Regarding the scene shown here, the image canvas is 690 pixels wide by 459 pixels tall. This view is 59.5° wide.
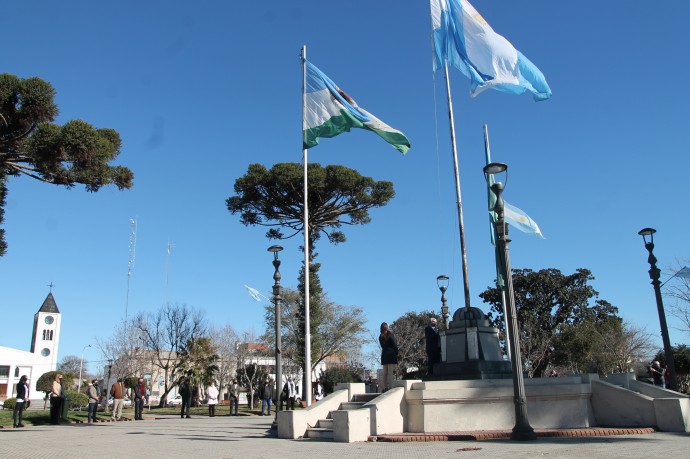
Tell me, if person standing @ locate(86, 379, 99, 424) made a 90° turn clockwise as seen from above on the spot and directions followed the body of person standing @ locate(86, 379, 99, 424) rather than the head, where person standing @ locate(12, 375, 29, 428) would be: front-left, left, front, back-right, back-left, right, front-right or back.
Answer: front-right

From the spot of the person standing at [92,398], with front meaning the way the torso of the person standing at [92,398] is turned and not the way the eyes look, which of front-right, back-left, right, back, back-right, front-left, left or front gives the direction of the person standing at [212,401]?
front-left

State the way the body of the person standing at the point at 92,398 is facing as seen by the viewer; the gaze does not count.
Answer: to the viewer's right

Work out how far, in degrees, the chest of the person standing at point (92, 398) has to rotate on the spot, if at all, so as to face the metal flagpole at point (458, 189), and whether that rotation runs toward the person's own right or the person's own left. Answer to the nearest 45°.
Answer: approximately 45° to the person's own right

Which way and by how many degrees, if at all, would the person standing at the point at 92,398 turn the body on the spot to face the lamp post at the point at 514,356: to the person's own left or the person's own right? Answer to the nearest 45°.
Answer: approximately 45° to the person's own right

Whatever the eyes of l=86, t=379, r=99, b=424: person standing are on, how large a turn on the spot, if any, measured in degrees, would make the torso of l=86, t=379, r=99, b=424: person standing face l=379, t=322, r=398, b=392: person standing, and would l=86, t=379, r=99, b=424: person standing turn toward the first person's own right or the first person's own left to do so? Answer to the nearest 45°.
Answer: approximately 45° to the first person's own right

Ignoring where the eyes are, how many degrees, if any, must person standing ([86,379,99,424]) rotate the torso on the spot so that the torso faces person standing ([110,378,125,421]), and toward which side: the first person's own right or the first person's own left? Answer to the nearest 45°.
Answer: approximately 45° to the first person's own left

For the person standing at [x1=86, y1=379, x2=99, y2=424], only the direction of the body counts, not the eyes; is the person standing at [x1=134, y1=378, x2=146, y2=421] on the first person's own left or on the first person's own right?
on the first person's own left

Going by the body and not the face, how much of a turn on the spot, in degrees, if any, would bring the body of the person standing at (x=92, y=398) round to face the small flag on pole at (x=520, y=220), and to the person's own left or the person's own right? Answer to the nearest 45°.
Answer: approximately 45° to the person's own right

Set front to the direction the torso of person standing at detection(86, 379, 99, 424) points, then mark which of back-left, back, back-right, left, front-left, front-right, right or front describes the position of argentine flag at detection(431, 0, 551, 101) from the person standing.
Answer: front-right
